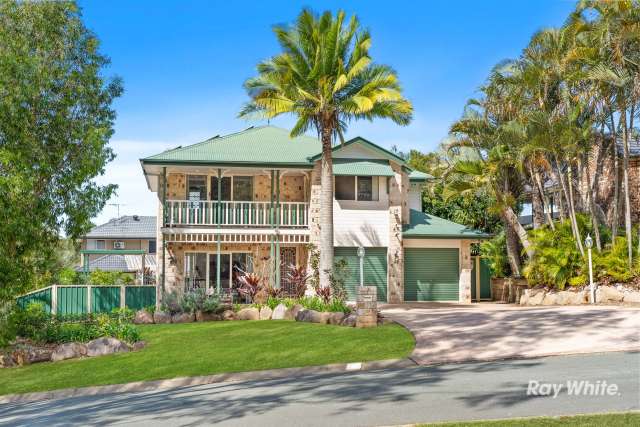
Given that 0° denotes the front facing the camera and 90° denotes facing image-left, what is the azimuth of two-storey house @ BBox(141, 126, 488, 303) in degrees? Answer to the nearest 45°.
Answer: approximately 0°

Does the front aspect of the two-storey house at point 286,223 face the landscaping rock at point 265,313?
yes

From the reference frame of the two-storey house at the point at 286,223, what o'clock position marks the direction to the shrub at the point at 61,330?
The shrub is roughly at 1 o'clock from the two-storey house.

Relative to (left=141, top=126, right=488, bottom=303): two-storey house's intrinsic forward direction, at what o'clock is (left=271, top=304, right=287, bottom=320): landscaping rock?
The landscaping rock is roughly at 12 o'clock from the two-storey house.

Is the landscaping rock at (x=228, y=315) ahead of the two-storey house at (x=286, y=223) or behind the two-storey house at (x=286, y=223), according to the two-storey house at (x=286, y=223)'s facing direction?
ahead

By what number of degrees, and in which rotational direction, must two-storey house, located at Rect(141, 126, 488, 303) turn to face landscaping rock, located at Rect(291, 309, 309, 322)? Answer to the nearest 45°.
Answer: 0° — it already faces it

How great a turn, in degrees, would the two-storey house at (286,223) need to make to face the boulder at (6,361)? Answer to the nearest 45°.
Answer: approximately 45° to its right

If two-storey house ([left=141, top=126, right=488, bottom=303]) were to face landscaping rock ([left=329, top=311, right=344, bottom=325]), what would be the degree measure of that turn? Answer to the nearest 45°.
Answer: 0° — it already faces it

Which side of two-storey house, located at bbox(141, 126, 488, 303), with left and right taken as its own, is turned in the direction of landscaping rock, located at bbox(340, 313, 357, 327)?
front
